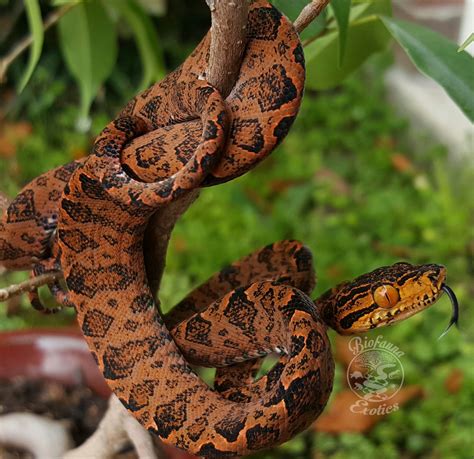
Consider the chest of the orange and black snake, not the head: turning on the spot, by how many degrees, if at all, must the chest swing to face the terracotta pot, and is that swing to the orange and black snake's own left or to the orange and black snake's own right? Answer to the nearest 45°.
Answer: approximately 135° to the orange and black snake's own left

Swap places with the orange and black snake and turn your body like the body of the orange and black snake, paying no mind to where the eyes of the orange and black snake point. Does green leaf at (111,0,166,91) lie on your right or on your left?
on your left

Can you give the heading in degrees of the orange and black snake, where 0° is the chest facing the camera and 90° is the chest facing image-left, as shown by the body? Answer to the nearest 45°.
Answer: approximately 270°
